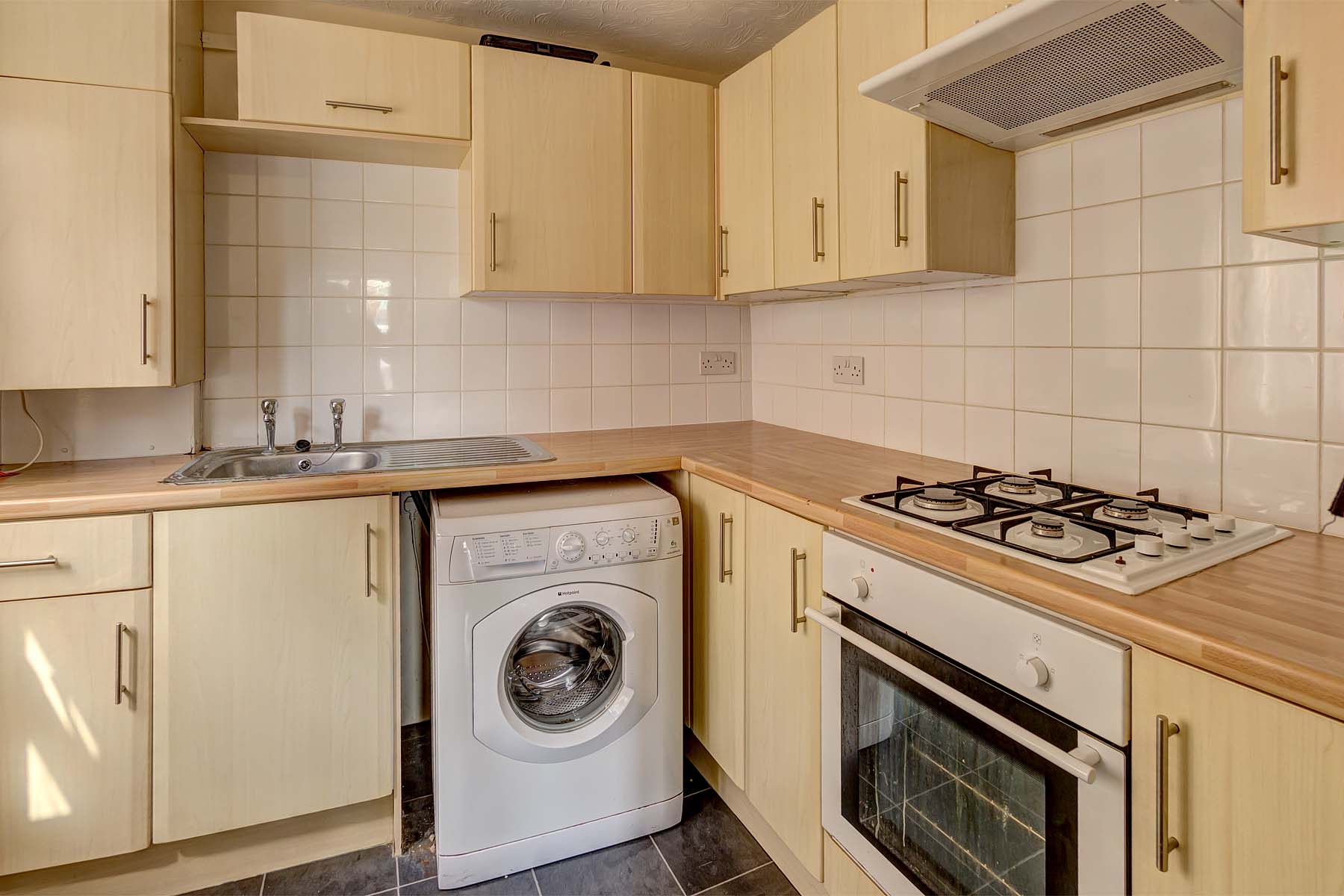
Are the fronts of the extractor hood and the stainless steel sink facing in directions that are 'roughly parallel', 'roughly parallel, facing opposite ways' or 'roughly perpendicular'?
roughly perpendicular

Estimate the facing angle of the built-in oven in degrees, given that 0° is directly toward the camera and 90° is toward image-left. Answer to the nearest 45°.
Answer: approximately 45°

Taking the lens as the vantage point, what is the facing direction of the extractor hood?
facing the viewer and to the left of the viewer

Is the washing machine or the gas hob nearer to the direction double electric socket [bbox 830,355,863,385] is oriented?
the washing machine

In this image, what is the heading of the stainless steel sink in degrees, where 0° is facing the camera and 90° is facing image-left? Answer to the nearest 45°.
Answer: approximately 0°

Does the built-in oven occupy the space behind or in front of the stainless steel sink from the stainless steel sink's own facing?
in front

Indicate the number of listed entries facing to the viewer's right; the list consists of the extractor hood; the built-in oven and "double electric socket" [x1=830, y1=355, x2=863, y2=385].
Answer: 0

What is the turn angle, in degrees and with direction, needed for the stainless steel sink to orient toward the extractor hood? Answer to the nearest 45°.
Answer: approximately 45° to its left
